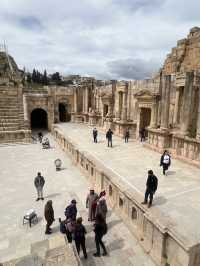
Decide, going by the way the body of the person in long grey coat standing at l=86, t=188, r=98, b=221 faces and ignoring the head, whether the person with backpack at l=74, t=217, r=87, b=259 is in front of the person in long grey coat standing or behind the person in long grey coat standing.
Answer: in front

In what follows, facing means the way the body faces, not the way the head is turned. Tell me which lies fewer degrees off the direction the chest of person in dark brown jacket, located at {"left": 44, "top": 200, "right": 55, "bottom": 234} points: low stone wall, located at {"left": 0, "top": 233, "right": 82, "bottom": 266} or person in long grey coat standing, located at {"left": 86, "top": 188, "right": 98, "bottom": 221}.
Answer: the person in long grey coat standing

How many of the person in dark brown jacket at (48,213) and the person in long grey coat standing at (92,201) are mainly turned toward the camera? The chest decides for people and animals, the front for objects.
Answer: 1

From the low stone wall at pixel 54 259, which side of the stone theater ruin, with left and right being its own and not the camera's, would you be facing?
front

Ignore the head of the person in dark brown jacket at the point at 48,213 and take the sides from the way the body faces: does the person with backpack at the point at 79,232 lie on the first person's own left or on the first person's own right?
on the first person's own right
